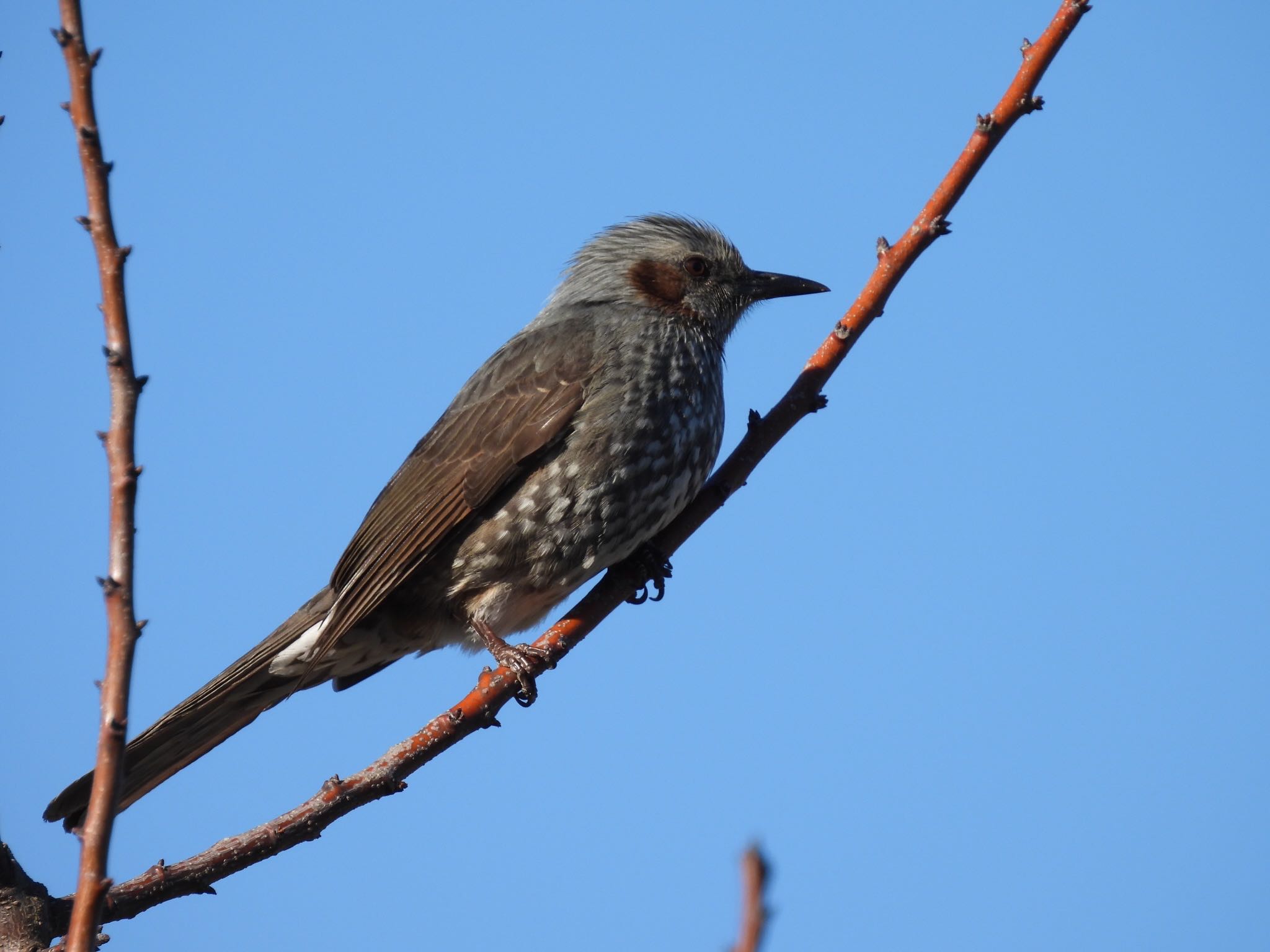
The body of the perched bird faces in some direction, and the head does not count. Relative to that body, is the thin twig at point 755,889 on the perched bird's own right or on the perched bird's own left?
on the perched bird's own right

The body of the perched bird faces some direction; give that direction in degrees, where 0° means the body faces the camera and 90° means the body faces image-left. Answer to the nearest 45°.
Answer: approximately 270°
